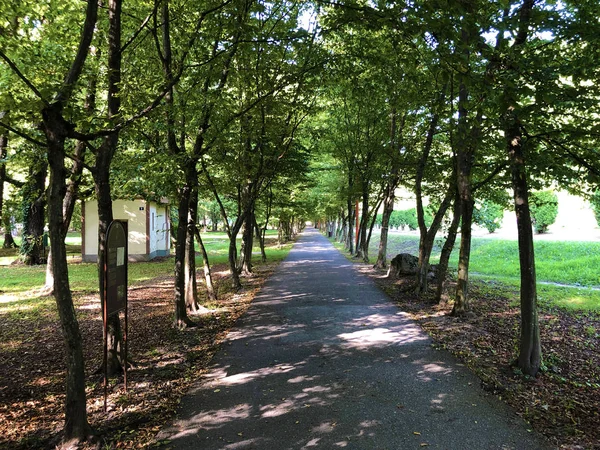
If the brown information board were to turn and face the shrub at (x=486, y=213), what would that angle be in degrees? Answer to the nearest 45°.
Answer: approximately 90° to its left

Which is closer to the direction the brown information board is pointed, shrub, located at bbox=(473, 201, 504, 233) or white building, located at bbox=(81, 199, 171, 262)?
the shrub

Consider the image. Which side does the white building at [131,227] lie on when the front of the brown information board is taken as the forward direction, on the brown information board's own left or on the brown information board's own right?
on the brown information board's own left
